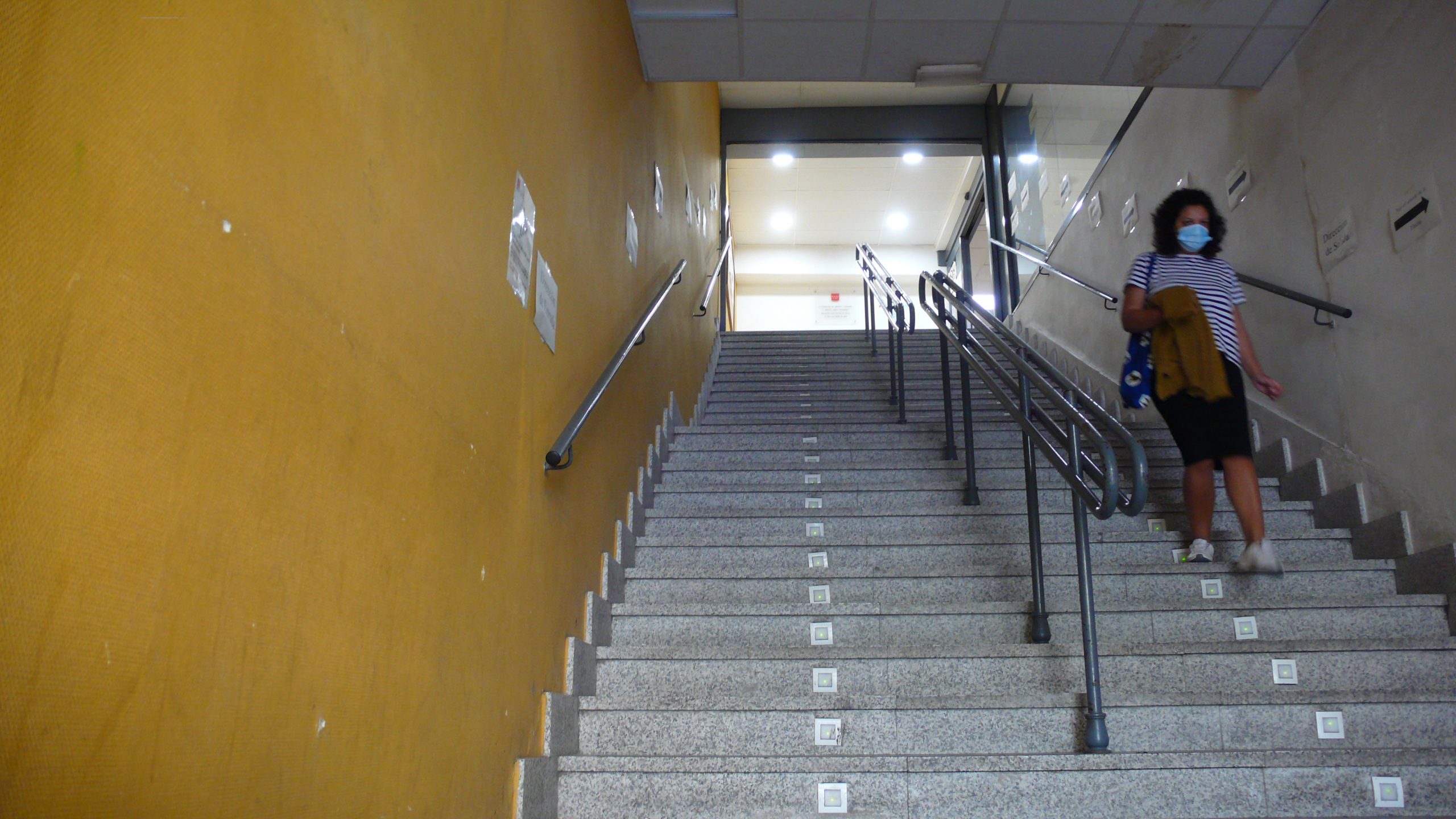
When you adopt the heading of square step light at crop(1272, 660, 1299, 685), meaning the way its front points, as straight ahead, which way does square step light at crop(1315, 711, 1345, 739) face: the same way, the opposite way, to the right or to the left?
the same way

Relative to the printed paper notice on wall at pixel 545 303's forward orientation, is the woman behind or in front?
in front

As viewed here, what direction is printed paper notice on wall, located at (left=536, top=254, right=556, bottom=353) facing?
to the viewer's right

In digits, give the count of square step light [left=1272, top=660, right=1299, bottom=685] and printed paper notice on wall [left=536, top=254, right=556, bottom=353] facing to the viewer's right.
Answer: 1

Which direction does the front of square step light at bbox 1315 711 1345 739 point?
toward the camera

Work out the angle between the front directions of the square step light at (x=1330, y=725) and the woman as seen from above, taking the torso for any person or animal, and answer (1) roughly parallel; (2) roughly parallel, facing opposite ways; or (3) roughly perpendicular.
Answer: roughly parallel

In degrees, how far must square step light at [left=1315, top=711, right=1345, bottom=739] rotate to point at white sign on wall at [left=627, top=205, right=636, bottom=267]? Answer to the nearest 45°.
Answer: approximately 90° to its right

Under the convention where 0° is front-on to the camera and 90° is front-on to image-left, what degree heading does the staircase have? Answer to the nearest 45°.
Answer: approximately 0°

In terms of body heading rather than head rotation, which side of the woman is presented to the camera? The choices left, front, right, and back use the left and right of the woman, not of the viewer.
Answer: front

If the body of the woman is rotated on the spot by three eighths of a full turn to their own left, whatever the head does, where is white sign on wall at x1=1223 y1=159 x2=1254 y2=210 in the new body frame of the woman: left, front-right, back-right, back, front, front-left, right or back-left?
front-left
